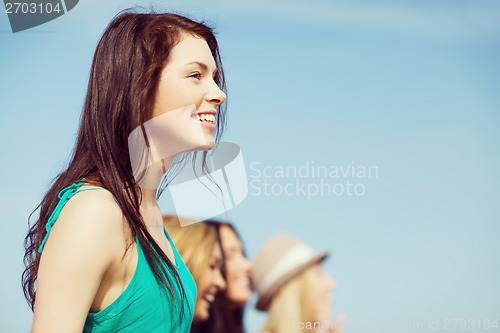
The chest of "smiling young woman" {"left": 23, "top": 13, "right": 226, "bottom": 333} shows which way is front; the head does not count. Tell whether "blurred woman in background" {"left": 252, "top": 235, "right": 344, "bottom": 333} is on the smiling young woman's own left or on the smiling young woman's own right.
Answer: on the smiling young woman's own left

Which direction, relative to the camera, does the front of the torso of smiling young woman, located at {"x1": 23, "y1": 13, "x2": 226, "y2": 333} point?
to the viewer's right

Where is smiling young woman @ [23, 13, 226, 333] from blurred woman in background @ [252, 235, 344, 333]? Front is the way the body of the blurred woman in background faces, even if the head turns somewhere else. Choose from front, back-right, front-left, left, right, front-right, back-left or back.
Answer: right

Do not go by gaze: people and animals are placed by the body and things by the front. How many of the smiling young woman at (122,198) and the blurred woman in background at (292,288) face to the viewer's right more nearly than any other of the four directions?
2

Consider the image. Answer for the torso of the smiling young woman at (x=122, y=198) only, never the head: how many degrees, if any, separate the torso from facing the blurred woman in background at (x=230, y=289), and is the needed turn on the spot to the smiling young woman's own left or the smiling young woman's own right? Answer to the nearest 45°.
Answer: approximately 90° to the smiling young woman's own left

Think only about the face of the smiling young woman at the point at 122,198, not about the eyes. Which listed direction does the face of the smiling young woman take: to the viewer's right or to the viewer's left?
to the viewer's right

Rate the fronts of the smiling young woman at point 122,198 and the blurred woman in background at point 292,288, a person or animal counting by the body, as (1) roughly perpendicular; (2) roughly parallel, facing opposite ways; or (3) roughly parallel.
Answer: roughly parallel

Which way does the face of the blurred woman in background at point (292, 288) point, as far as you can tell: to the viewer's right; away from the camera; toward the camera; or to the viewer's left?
to the viewer's right

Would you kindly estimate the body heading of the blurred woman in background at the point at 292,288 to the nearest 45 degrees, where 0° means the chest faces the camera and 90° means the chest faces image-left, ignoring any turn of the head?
approximately 270°
